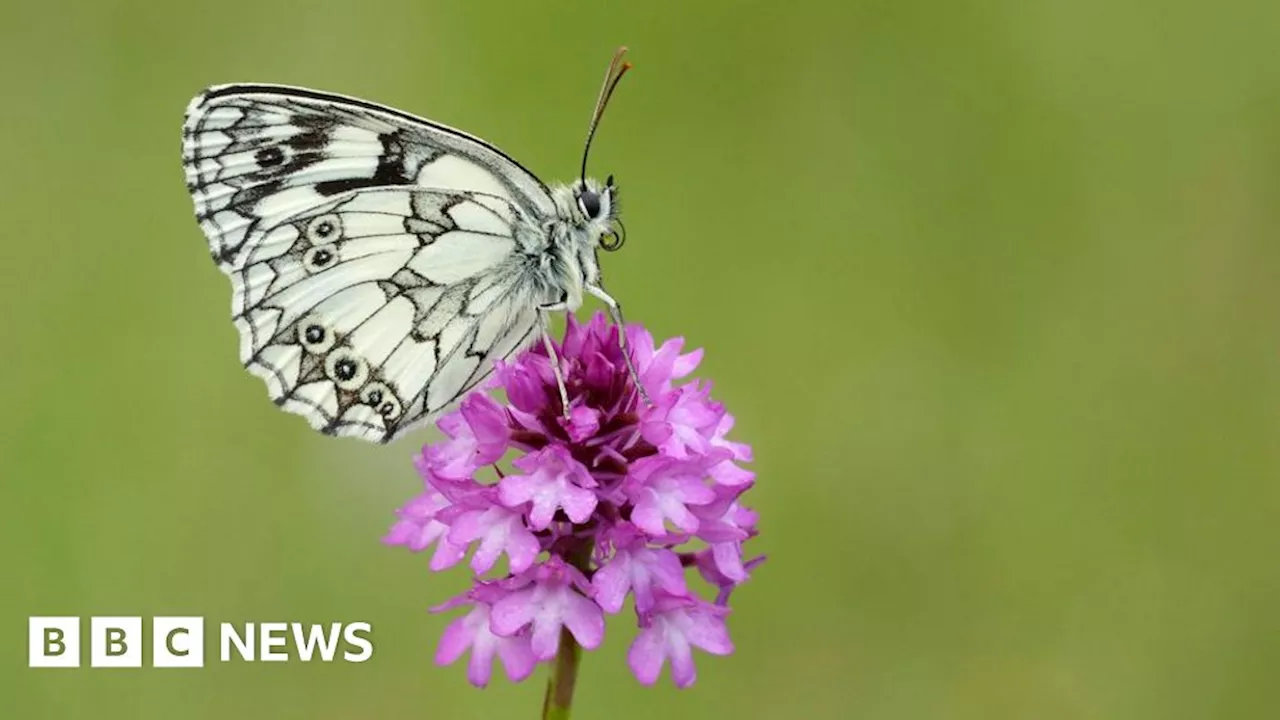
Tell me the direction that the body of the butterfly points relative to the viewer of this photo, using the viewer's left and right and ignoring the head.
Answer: facing to the right of the viewer
